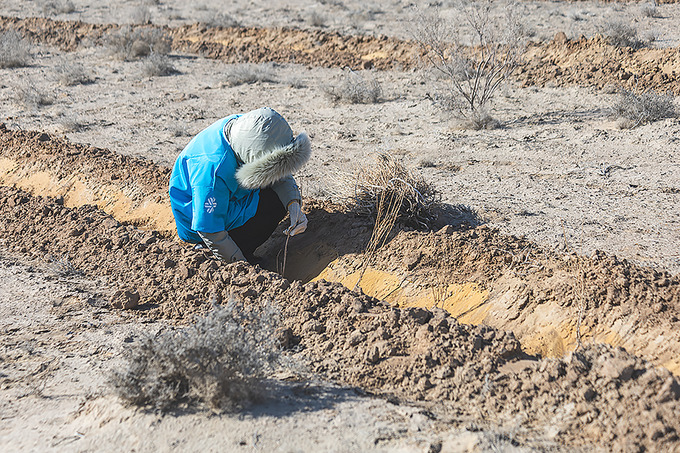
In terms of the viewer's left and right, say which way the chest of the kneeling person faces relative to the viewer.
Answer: facing the viewer and to the right of the viewer

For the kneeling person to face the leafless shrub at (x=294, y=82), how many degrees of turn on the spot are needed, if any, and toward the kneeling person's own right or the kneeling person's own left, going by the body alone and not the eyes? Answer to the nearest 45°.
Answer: approximately 135° to the kneeling person's own left

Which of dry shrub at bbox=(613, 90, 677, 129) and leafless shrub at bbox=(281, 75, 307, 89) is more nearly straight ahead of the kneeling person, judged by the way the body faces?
the dry shrub

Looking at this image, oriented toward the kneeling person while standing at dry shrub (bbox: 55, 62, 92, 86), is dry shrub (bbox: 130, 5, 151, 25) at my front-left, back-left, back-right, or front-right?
back-left

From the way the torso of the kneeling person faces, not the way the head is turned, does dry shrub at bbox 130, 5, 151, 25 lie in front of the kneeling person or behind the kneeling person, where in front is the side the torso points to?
behind

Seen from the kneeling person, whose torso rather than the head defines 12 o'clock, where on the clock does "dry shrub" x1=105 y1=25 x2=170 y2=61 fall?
The dry shrub is roughly at 7 o'clock from the kneeling person.

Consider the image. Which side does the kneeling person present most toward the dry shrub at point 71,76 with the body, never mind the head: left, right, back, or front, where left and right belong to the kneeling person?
back

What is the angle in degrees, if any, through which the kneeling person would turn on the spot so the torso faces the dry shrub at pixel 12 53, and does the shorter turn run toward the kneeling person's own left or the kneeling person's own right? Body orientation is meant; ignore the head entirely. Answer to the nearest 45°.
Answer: approximately 180°

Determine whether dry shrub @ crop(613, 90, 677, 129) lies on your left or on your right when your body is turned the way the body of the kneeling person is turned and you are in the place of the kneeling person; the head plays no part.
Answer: on your left

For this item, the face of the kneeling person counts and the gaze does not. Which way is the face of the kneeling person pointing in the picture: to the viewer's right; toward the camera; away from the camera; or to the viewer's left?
to the viewer's right
